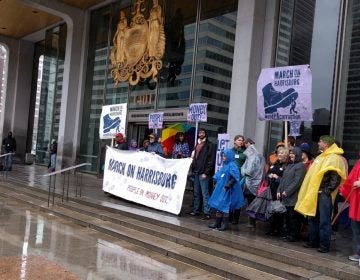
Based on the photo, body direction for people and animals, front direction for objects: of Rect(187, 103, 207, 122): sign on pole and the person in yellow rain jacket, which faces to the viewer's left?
the person in yellow rain jacket

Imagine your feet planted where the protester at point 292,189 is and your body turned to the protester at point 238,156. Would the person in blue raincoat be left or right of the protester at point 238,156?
left

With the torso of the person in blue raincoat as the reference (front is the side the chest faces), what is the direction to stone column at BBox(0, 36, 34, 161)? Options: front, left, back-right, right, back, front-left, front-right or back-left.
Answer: front-right

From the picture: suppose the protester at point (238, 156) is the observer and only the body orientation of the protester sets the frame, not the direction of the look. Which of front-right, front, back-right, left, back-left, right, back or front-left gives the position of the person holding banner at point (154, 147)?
right

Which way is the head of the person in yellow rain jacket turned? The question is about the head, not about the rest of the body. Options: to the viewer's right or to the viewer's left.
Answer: to the viewer's left

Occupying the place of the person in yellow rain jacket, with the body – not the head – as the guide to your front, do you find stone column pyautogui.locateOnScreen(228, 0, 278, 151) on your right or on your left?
on your right

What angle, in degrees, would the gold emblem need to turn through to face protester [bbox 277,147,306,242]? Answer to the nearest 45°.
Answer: approximately 45° to its left

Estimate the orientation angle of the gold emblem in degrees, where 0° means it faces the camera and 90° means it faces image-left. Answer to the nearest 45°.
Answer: approximately 45°

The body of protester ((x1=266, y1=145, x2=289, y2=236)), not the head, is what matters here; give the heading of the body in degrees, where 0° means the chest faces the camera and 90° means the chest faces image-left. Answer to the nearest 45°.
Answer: approximately 45°

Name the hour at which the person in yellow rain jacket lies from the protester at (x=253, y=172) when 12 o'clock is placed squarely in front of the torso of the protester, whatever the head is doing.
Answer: The person in yellow rain jacket is roughly at 8 o'clock from the protester.

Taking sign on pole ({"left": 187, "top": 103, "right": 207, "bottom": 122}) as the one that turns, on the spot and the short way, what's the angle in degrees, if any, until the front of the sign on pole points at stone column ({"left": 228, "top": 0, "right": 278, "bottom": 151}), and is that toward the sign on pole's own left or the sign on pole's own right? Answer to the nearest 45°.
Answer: approximately 135° to the sign on pole's own left

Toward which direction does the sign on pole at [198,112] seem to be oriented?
toward the camera

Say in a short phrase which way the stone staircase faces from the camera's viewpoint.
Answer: facing the viewer and to the left of the viewer
